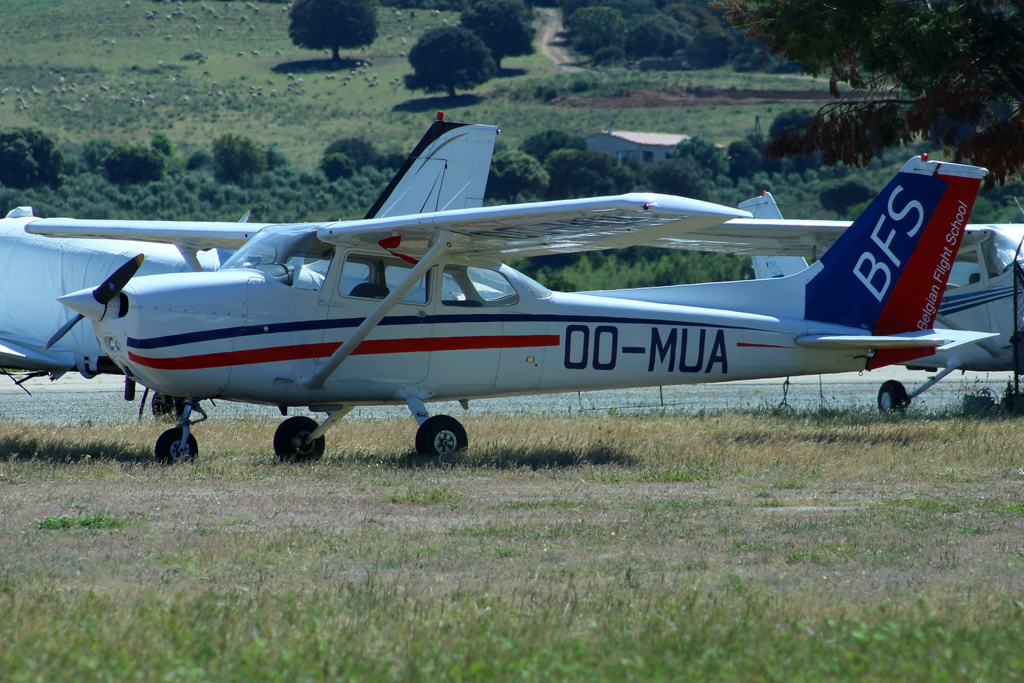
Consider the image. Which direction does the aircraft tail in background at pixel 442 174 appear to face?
to the viewer's left

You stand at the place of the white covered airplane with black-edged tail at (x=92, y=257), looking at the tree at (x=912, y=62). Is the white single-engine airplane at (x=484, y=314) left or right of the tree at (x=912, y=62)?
right

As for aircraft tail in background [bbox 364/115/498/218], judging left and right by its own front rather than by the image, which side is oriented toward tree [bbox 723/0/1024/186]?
back

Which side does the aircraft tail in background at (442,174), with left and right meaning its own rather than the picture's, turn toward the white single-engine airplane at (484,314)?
left

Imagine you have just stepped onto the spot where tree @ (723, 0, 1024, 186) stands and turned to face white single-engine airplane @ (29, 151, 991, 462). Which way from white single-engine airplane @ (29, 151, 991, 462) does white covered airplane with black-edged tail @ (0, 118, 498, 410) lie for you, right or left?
right
